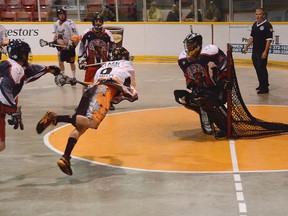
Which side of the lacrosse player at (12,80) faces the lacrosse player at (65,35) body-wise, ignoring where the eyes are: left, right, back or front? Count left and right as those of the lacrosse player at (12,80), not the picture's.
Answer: left

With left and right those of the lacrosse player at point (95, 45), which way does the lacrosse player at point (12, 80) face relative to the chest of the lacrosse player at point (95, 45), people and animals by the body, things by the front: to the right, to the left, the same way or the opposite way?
to the left

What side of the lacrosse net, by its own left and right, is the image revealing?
left

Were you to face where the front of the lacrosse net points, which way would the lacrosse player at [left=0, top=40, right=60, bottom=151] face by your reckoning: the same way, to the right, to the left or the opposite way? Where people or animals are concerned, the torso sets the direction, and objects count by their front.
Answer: the opposite way

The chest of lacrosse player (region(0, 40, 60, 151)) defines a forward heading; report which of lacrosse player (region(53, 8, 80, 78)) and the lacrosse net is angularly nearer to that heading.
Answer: the lacrosse net

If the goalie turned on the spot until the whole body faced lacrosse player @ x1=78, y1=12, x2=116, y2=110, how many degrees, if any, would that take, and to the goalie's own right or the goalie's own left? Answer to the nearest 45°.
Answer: approximately 90° to the goalie's own right

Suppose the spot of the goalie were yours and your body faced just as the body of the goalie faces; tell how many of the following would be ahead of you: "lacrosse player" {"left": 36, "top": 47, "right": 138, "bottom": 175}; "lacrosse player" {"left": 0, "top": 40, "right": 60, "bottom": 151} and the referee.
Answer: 2

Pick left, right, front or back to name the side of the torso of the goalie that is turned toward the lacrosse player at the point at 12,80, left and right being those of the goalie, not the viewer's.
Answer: front

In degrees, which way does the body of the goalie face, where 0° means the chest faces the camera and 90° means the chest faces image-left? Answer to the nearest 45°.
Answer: approximately 45°

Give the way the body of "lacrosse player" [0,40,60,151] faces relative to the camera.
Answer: to the viewer's right

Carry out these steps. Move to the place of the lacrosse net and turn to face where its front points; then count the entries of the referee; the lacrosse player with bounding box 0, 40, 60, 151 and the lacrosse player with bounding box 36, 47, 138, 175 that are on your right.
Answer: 1

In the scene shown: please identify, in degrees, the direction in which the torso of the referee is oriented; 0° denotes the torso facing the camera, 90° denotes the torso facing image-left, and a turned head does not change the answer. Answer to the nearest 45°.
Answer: approximately 45°

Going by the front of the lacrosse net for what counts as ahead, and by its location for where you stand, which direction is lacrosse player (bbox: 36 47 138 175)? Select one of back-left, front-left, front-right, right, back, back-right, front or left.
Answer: front-left
